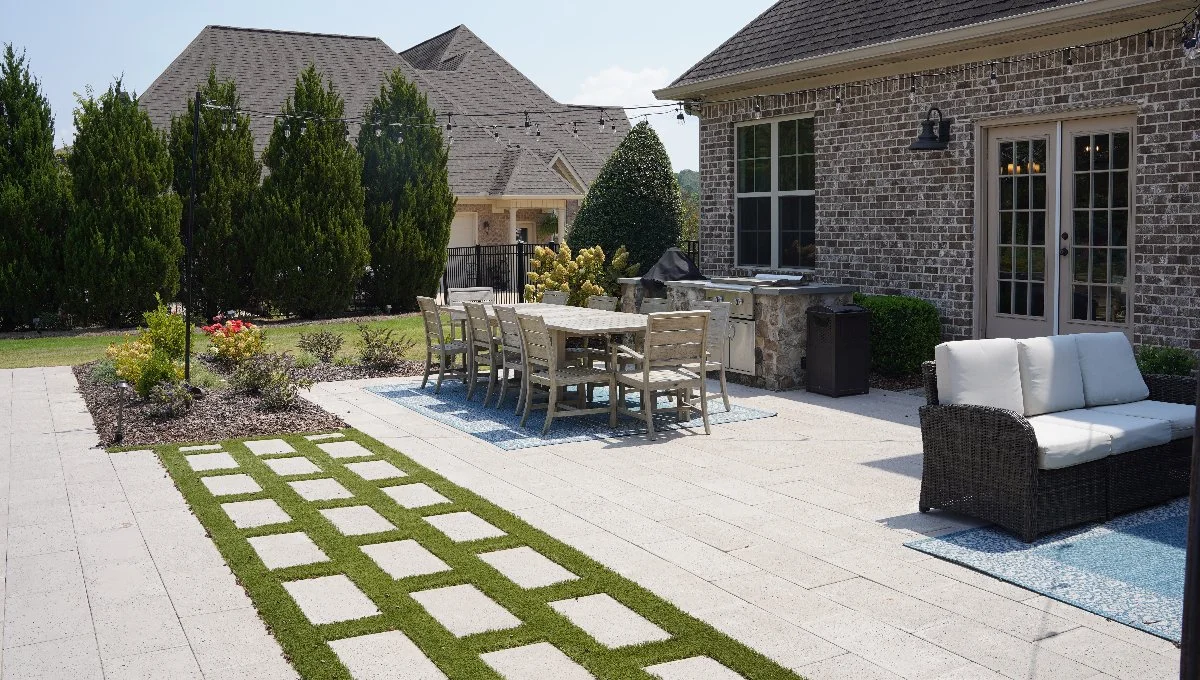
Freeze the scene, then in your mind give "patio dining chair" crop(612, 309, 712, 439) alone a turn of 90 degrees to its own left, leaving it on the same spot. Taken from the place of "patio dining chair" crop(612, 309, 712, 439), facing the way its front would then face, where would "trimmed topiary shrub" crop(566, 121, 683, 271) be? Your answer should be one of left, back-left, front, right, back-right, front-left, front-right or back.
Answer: back-right

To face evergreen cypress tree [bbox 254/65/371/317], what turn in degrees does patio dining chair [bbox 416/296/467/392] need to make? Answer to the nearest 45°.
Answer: approximately 45° to its left

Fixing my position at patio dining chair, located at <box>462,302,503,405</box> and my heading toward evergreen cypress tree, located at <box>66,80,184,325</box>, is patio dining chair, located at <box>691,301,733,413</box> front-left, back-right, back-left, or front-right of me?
back-right

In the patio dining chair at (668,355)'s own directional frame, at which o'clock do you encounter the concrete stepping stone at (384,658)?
The concrete stepping stone is roughly at 8 o'clock from the patio dining chair.

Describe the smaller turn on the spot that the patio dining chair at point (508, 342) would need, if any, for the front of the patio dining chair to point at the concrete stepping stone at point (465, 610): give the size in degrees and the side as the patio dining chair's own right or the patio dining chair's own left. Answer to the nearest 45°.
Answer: approximately 135° to the patio dining chair's own right

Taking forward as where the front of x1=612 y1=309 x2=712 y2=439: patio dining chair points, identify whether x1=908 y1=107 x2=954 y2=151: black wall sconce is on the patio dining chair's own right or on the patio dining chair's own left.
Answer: on the patio dining chair's own right

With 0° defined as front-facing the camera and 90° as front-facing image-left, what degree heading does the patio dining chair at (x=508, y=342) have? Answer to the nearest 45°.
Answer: approximately 225°

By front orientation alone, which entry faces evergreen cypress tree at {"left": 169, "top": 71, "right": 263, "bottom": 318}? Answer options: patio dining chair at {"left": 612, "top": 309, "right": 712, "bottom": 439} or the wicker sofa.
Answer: the patio dining chair

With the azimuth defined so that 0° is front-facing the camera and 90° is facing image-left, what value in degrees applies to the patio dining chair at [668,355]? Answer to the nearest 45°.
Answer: approximately 135°

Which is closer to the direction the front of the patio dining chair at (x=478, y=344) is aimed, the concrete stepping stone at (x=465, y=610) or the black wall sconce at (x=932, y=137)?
the black wall sconce

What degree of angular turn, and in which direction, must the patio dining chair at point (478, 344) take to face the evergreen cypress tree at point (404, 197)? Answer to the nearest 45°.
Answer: approximately 45° to its left

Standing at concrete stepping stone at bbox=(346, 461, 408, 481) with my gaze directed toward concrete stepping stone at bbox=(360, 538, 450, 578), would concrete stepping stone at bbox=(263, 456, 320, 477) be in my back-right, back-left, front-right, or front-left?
back-right

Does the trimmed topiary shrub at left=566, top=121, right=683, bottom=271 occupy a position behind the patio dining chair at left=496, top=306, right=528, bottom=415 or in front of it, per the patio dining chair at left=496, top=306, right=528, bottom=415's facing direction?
in front

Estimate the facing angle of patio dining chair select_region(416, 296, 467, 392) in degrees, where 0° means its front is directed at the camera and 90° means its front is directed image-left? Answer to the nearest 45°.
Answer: approximately 225°

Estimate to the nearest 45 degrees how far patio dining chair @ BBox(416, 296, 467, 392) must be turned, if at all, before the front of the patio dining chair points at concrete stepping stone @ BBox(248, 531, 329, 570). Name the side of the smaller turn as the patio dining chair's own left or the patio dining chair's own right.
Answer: approximately 135° to the patio dining chair's own right

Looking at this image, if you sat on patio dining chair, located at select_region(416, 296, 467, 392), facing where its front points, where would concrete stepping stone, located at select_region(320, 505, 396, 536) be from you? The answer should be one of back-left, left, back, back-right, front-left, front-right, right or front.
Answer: back-right
